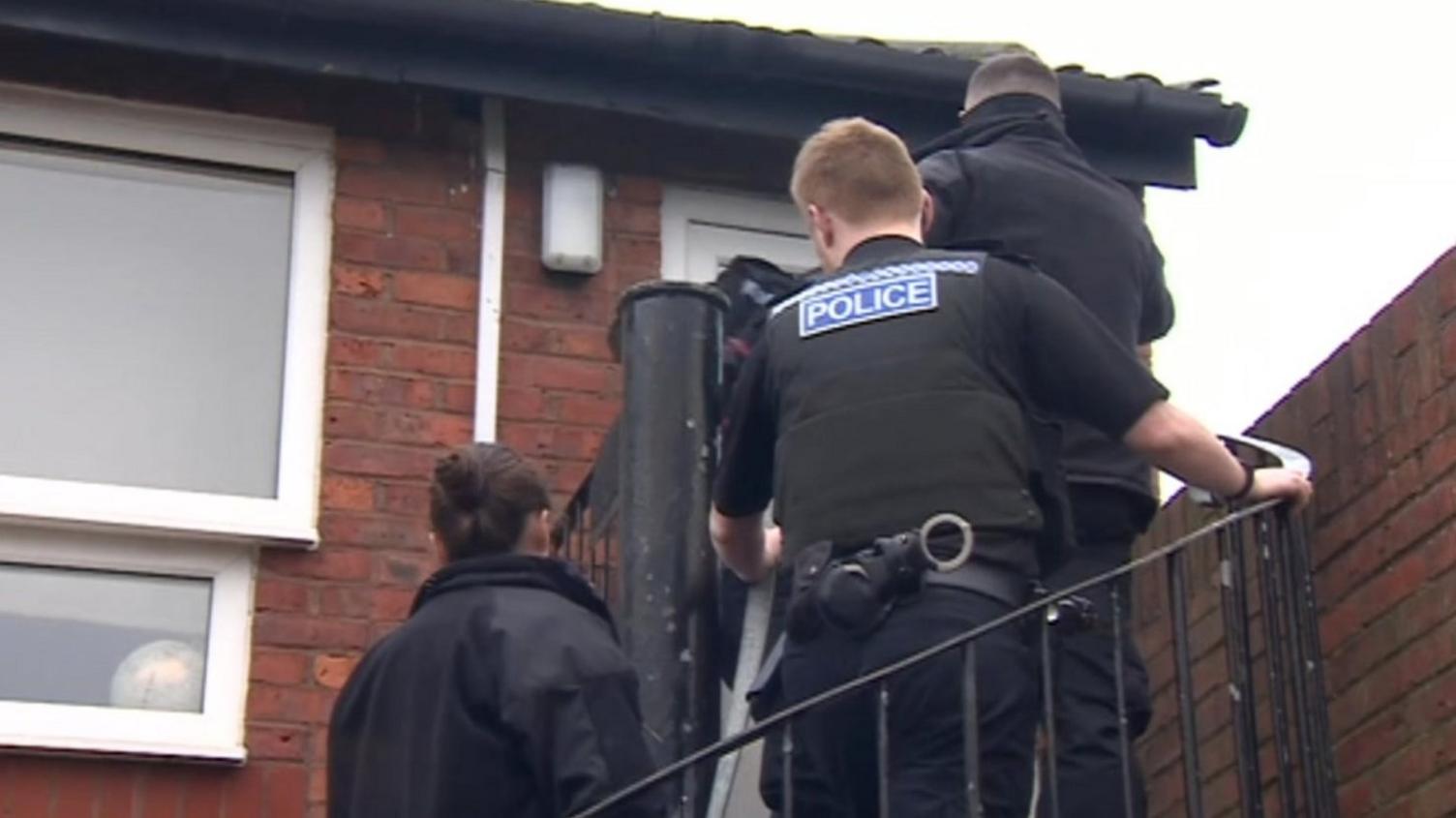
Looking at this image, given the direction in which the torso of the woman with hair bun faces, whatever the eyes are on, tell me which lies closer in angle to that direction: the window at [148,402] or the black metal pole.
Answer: the black metal pole

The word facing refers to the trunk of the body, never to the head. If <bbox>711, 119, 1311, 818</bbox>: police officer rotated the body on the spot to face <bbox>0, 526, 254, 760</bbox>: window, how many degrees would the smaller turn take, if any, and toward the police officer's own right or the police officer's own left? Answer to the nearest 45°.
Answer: approximately 45° to the police officer's own left

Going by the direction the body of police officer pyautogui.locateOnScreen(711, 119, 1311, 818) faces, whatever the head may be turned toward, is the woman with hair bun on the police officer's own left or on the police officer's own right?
on the police officer's own left

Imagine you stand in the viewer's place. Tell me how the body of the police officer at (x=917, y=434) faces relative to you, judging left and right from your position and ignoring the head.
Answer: facing away from the viewer

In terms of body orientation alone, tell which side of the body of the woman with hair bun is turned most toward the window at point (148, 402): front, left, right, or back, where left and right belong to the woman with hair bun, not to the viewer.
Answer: left

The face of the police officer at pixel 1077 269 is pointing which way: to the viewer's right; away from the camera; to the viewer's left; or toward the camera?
away from the camera

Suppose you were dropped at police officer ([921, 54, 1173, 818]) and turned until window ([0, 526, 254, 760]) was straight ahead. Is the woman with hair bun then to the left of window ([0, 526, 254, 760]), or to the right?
left

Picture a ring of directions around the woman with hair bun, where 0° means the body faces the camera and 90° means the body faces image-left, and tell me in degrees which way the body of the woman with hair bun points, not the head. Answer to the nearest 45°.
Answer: approximately 225°

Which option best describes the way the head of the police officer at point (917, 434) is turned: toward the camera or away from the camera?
away from the camera
